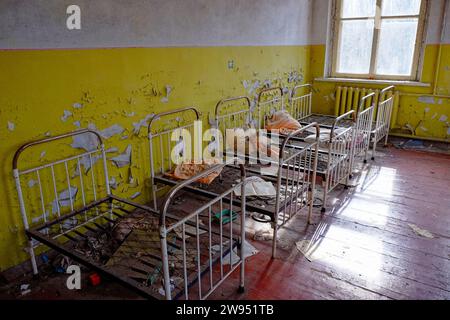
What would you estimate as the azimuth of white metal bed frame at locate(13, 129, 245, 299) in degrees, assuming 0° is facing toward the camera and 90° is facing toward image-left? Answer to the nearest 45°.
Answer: approximately 315°

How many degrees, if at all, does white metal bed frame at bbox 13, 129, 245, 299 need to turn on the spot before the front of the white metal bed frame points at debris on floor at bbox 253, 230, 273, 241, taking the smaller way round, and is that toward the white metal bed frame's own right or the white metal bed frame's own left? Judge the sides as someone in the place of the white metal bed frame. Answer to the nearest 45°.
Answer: approximately 45° to the white metal bed frame's own left

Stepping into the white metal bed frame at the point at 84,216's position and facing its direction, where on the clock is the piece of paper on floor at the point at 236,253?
The piece of paper on floor is roughly at 11 o'clock from the white metal bed frame.

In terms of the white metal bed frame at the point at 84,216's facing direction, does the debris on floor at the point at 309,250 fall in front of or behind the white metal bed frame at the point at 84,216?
in front

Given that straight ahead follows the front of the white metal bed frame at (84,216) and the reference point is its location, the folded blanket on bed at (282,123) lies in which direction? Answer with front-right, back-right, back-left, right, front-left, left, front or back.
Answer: left

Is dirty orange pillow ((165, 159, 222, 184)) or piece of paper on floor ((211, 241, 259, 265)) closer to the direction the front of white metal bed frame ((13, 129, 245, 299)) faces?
the piece of paper on floor

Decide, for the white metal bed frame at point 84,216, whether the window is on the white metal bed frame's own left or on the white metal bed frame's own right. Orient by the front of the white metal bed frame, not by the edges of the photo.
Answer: on the white metal bed frame's own left

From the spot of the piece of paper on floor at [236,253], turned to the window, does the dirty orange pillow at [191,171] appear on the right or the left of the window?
left

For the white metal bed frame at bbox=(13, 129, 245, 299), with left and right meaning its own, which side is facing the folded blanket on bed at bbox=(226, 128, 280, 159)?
left

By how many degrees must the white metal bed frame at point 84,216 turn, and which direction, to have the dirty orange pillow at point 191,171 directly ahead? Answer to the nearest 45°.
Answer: approximately 90° to its left

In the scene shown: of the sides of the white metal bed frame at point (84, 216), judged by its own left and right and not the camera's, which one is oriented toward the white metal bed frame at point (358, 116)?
left
